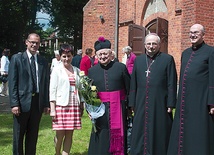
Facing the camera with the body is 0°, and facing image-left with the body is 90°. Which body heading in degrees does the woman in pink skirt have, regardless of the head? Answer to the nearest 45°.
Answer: approximately 315°
